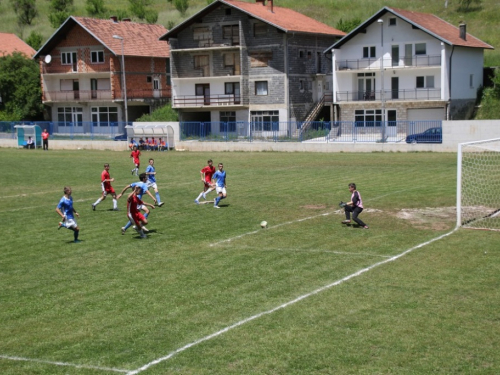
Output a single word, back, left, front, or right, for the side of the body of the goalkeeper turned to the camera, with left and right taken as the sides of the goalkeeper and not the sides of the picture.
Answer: left

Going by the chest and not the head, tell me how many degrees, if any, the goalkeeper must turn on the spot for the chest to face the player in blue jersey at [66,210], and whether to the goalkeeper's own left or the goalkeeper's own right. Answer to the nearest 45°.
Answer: approximately 45° to the goalkeeper's own left

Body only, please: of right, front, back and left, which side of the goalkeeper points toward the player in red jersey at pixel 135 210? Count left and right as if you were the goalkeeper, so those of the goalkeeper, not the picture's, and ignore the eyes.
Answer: front
